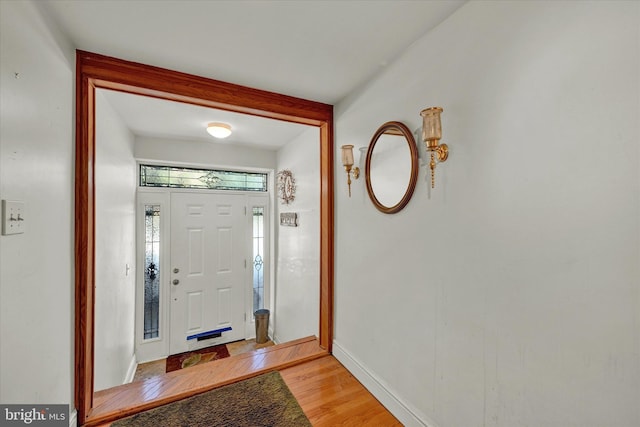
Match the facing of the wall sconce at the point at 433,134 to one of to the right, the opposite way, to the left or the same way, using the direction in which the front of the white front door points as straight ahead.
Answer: to the right

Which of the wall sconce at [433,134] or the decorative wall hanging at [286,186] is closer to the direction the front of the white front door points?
the wall sconce

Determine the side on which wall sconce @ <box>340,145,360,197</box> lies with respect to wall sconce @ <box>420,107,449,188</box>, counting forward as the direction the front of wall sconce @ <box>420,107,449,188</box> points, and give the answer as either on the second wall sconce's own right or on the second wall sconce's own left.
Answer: on the second wall sconce's own right

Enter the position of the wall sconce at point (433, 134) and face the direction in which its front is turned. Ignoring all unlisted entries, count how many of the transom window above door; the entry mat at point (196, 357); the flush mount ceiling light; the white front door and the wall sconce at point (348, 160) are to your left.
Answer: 0

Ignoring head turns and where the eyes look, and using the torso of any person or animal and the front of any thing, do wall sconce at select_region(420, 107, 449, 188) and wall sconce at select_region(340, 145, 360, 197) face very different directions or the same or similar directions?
same or similar directions

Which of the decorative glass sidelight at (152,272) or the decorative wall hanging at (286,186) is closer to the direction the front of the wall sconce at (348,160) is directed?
the decorative glass sidelight

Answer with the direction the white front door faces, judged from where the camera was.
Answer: facing the viewer

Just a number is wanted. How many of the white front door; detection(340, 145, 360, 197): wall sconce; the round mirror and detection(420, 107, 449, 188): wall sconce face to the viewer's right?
0

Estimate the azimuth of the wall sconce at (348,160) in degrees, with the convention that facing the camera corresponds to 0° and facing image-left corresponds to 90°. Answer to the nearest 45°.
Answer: approximately 45°

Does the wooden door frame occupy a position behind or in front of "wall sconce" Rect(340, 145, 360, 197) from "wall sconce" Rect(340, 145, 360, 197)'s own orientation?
in front

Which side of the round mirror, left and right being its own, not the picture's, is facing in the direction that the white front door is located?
right

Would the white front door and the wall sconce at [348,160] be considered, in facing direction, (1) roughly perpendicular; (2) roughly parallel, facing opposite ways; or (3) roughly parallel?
roughly perpendicular

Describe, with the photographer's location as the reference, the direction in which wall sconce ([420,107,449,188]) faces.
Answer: facing the viewer and to the left of the viewer

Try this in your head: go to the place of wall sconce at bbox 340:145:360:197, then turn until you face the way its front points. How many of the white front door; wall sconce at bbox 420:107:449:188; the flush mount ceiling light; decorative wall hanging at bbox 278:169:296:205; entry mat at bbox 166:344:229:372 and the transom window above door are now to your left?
1
